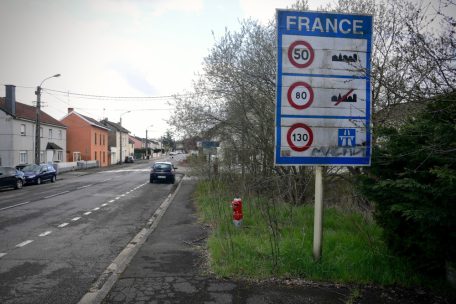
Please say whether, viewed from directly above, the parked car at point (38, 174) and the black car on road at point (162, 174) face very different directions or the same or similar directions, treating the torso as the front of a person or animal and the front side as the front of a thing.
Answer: very different directions

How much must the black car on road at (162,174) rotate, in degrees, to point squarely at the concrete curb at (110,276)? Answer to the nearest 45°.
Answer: approximately 180°

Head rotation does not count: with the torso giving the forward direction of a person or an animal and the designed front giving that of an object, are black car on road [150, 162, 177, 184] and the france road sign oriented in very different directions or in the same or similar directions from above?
very different directions

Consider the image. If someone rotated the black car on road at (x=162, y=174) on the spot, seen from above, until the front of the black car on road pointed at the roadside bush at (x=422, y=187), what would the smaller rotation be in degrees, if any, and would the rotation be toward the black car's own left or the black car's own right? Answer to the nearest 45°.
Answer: approximately 180°

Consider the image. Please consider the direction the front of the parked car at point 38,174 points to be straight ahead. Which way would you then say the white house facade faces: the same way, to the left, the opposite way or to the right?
to the left

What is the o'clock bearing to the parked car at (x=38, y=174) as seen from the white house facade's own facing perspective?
The parked car is roughly at 1 o'clock from the white house facade.

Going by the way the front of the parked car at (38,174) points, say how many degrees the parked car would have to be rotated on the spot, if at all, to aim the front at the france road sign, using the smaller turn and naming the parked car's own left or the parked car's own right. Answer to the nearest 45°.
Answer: approximately 45° to the parked car's own left

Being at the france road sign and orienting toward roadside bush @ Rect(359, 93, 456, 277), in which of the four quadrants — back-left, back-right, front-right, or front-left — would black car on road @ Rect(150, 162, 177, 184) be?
back-left

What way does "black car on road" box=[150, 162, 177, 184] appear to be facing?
away from the camera

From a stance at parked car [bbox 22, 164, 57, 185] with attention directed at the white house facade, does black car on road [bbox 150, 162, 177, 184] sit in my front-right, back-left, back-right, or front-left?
back-right

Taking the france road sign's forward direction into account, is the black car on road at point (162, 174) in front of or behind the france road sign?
behind

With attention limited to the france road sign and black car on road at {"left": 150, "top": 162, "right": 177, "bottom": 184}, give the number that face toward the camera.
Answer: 1

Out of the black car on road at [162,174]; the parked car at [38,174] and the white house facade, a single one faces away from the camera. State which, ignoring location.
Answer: the black car on road

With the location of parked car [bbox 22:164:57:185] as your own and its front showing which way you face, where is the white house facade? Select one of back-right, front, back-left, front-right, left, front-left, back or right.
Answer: back-right

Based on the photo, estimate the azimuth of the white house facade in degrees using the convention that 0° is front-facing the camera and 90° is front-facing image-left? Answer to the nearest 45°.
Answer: approximately 315°
